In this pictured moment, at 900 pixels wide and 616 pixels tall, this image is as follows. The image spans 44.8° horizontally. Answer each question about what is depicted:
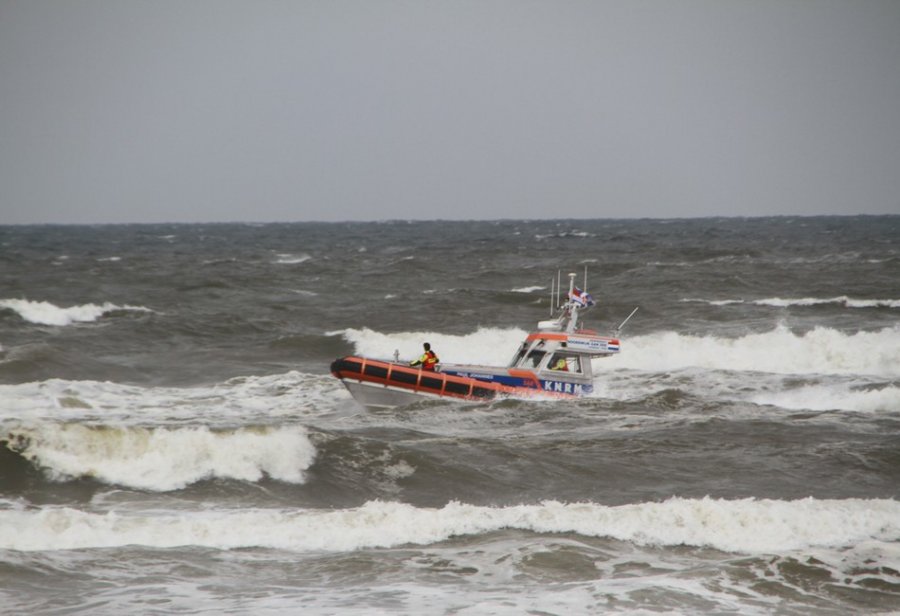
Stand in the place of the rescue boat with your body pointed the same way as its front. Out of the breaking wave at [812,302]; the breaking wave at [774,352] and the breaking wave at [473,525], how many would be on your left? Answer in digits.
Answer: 1

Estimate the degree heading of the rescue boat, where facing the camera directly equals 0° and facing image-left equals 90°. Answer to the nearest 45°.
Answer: approximately 90°

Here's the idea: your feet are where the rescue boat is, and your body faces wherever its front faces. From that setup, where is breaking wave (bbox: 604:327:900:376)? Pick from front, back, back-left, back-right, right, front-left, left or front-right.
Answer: back-right

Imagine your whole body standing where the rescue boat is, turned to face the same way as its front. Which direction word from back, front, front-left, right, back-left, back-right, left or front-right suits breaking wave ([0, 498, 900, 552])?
left

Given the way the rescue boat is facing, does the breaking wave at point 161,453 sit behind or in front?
in front

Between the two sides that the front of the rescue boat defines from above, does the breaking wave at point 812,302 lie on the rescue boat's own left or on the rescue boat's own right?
on the rescue boat's own right

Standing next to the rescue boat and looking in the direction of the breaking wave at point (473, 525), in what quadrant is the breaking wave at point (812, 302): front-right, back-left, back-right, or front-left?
back-left
